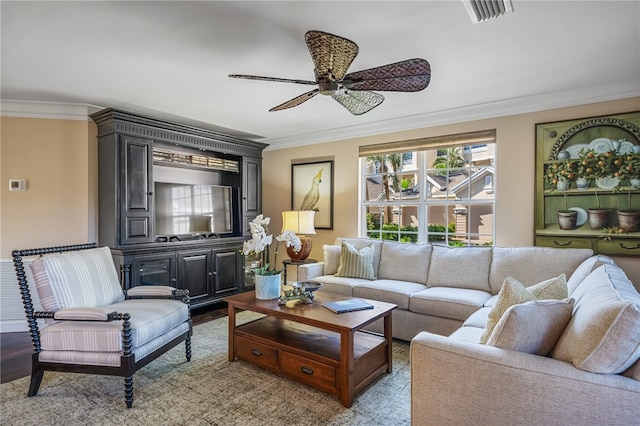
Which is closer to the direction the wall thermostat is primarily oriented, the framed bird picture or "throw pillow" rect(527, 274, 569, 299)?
the throw pillow

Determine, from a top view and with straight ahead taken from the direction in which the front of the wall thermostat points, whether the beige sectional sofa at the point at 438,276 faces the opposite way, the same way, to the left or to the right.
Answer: to the right

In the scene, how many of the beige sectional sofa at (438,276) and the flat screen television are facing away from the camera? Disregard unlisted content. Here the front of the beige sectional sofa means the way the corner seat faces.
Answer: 0

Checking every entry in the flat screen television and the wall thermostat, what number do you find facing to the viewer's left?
0

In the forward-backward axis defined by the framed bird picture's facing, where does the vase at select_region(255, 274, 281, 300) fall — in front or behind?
in front

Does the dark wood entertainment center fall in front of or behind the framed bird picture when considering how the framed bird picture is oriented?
in front

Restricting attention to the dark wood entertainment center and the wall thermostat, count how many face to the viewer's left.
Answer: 0

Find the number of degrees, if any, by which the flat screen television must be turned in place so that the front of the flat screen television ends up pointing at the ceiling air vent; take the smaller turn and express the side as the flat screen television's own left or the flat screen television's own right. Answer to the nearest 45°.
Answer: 0° — it already faces it
